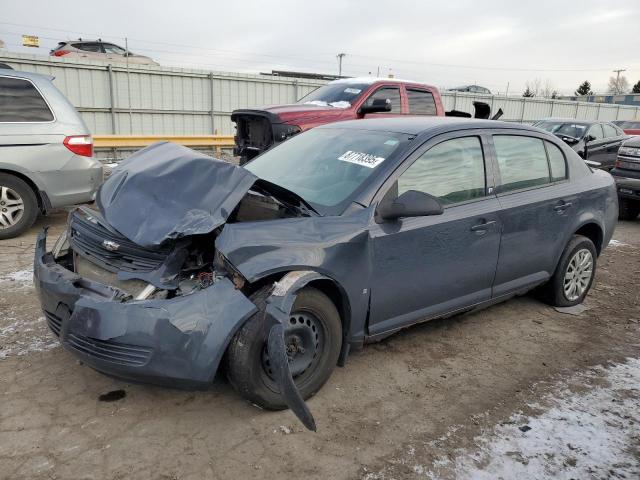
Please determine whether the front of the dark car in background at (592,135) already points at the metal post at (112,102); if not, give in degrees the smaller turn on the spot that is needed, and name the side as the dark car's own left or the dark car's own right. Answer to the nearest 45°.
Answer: approximately 45° to the dark car's own right

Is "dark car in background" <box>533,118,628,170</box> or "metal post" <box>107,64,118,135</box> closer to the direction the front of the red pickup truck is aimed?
the metal post

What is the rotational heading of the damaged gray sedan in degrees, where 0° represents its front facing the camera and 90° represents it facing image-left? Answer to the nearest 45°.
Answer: approximately 45°

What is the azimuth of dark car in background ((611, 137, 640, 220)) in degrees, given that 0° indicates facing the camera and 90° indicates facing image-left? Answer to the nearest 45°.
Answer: approximately 45°

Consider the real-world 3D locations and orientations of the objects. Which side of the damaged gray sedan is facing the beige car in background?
right

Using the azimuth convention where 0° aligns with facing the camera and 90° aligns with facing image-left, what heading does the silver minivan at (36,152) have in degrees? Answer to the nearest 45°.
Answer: approximately 90°

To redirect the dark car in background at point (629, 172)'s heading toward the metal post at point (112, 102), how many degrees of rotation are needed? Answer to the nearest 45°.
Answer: approximately 45° to its right

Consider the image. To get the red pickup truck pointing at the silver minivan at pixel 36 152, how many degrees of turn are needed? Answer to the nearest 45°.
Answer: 0° — it already faces it
